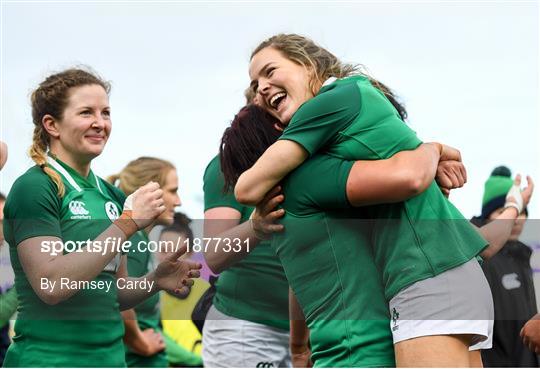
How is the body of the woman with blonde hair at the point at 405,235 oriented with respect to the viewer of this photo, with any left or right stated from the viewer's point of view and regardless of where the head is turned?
facing to the left of the viewer

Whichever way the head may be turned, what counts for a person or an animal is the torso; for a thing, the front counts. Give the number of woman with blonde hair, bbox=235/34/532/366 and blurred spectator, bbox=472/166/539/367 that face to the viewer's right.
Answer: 0

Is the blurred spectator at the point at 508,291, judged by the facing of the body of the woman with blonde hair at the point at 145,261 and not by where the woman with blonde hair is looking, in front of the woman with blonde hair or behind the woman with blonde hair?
in front

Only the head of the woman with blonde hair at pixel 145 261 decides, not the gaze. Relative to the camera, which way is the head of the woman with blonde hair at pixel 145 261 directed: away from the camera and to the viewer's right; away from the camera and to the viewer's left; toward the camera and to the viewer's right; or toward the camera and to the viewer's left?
toward the camera and to the viewer's right

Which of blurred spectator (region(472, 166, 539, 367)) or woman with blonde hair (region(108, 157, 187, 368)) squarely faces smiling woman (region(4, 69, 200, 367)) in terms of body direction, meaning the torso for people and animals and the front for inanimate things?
the blurred spectator

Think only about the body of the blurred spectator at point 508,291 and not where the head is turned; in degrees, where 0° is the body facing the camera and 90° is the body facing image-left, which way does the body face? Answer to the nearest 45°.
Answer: approximately 45°

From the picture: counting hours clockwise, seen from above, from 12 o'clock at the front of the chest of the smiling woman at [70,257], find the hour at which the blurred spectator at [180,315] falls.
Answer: The blurred spectator is roughly at 8 o'clock from the smiling woman.

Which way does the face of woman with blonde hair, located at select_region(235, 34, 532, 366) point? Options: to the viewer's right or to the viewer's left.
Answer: to the viewer's left
